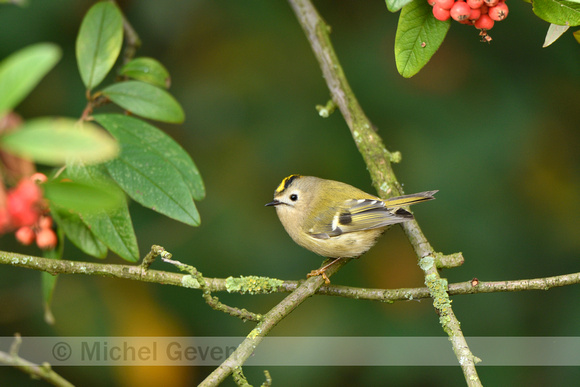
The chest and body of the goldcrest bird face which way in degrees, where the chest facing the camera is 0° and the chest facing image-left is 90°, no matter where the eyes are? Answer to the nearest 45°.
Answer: approximately 90°

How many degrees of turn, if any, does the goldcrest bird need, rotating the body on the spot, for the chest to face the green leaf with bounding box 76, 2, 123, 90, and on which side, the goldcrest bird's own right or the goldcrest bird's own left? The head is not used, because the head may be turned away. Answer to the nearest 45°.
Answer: approximately 45° to the goldcrest bird's own left

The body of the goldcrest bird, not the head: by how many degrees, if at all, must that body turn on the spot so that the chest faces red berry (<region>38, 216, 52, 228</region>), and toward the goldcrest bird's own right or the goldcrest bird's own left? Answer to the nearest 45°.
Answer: approximately 45° to the goldcrest bird's own left

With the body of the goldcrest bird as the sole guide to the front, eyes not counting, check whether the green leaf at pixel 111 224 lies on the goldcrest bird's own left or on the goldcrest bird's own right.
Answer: on the goldcrest bird's own left
